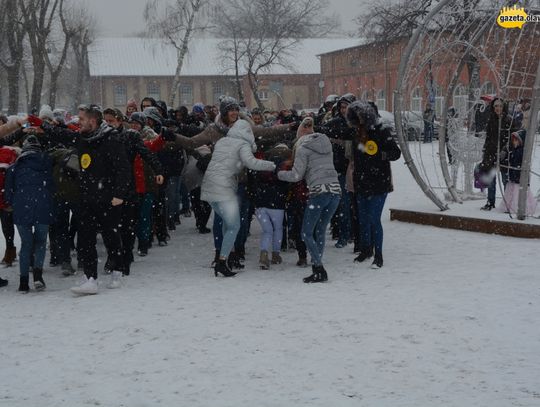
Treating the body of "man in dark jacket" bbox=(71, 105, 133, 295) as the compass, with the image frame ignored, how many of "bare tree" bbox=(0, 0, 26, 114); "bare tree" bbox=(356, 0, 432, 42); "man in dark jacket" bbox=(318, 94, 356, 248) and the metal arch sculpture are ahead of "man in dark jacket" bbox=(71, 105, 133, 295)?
0

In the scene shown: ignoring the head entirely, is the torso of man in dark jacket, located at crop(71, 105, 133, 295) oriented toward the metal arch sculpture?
no

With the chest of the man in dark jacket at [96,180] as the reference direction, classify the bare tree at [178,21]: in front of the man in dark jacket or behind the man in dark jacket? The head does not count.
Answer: behind

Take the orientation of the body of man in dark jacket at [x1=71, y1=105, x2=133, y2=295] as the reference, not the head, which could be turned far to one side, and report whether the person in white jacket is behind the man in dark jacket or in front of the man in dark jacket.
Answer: behind

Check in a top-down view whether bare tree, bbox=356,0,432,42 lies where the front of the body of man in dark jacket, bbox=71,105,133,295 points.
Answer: no

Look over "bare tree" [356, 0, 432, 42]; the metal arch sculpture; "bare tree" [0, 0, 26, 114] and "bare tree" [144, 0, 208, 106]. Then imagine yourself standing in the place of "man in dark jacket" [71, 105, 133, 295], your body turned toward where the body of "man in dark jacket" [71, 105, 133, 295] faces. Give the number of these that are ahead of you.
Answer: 0

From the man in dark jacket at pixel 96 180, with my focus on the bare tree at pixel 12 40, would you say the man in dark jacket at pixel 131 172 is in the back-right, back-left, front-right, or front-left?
front-right

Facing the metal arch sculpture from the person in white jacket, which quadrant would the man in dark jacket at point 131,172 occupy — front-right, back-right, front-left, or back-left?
back-left

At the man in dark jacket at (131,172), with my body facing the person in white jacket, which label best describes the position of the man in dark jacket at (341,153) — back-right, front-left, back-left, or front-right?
front-left

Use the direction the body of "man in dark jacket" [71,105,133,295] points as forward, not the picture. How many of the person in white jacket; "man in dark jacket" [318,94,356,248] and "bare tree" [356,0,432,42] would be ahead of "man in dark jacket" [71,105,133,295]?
0

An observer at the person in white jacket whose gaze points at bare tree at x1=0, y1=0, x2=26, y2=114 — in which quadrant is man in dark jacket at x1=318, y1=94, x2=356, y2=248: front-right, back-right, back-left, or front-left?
front-right
